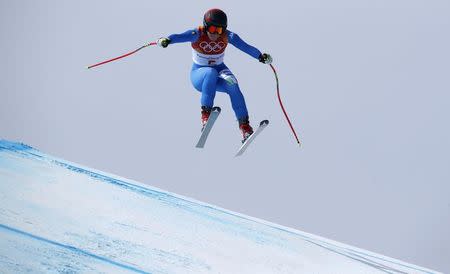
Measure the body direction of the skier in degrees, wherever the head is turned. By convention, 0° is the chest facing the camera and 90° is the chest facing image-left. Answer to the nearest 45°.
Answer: approximately 0°
